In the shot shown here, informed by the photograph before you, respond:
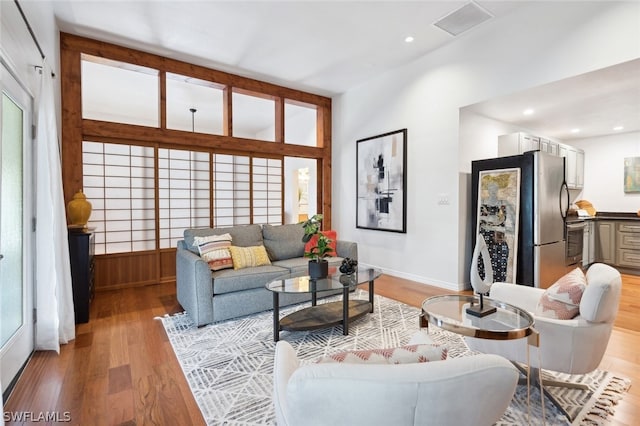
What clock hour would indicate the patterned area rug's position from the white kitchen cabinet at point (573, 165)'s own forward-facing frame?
The patterned area rug is roughly at 2 o'clock from the white kitchen cabinet.

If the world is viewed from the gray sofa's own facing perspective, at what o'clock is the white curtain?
The white curtain is roughly at 4 o'clock from the gray sofa.

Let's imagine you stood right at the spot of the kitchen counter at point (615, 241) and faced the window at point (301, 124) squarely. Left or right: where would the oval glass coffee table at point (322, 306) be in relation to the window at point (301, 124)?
left

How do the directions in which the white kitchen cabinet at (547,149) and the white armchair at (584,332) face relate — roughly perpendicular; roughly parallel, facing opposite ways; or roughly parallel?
roughly perpendicular

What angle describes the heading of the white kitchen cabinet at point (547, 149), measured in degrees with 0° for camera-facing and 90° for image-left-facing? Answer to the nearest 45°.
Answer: approximately 315°

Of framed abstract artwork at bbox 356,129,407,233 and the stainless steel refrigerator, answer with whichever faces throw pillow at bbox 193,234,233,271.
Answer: the framed abstract artwork

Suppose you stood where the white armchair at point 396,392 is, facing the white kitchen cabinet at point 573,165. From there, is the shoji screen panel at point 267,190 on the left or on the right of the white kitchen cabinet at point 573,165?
left

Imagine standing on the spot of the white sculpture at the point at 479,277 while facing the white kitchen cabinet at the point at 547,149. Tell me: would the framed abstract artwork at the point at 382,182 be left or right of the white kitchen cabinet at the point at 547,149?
left

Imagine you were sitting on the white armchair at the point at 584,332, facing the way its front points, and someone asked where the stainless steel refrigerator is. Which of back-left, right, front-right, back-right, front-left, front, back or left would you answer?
back-right

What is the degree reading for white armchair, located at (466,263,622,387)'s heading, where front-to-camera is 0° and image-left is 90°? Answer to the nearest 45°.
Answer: approximately 45°

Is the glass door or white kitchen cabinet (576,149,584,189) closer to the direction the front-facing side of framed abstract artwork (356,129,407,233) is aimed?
the glass door

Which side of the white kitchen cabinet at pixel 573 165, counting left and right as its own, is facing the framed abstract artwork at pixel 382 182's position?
right

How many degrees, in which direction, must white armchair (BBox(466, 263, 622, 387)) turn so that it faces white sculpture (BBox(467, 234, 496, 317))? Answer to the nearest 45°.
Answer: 0° — it already faces it

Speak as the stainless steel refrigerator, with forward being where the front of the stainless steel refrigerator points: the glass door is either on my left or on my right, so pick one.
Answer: on my right

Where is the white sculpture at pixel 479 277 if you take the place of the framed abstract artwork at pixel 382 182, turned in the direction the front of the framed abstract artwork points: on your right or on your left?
on your left
